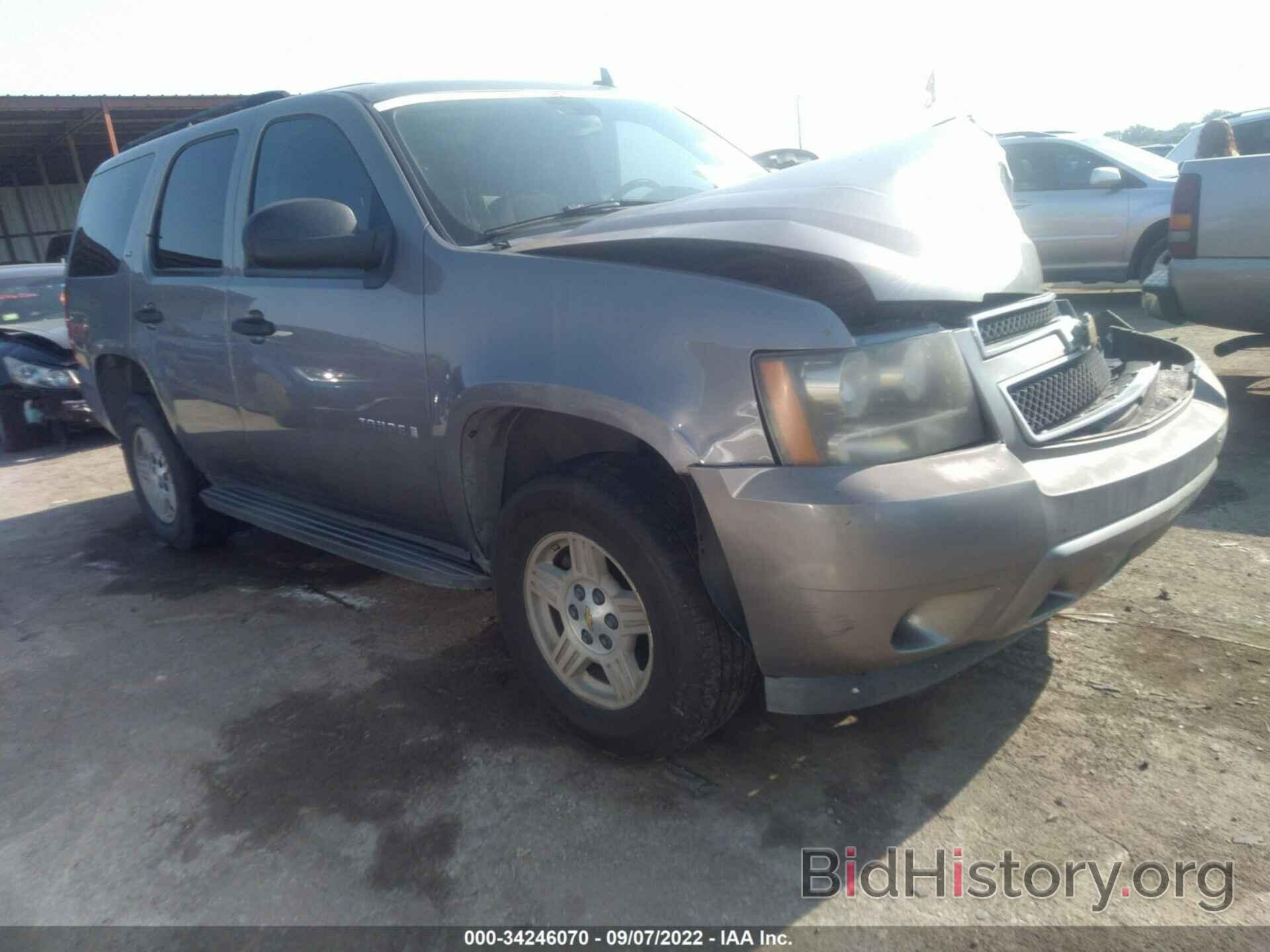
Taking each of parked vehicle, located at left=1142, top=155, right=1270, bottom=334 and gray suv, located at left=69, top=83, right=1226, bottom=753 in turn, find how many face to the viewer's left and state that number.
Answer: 0

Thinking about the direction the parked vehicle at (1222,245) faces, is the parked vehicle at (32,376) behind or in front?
behind

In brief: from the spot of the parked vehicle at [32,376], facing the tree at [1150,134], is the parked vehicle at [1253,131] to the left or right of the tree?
right

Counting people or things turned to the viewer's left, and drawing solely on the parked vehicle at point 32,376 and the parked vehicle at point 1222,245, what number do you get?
0

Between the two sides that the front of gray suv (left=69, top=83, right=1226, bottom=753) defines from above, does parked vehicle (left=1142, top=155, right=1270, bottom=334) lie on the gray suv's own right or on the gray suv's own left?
on the gray suv's own left

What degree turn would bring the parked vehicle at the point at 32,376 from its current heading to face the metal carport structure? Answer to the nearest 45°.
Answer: approximately 135° to its left

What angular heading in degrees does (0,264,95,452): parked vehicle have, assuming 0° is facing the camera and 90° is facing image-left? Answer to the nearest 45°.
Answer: approximately 315°

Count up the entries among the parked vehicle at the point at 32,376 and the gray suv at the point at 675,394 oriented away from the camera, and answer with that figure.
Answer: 0

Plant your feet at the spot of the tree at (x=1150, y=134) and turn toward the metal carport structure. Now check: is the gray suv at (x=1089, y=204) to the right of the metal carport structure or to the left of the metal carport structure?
left
